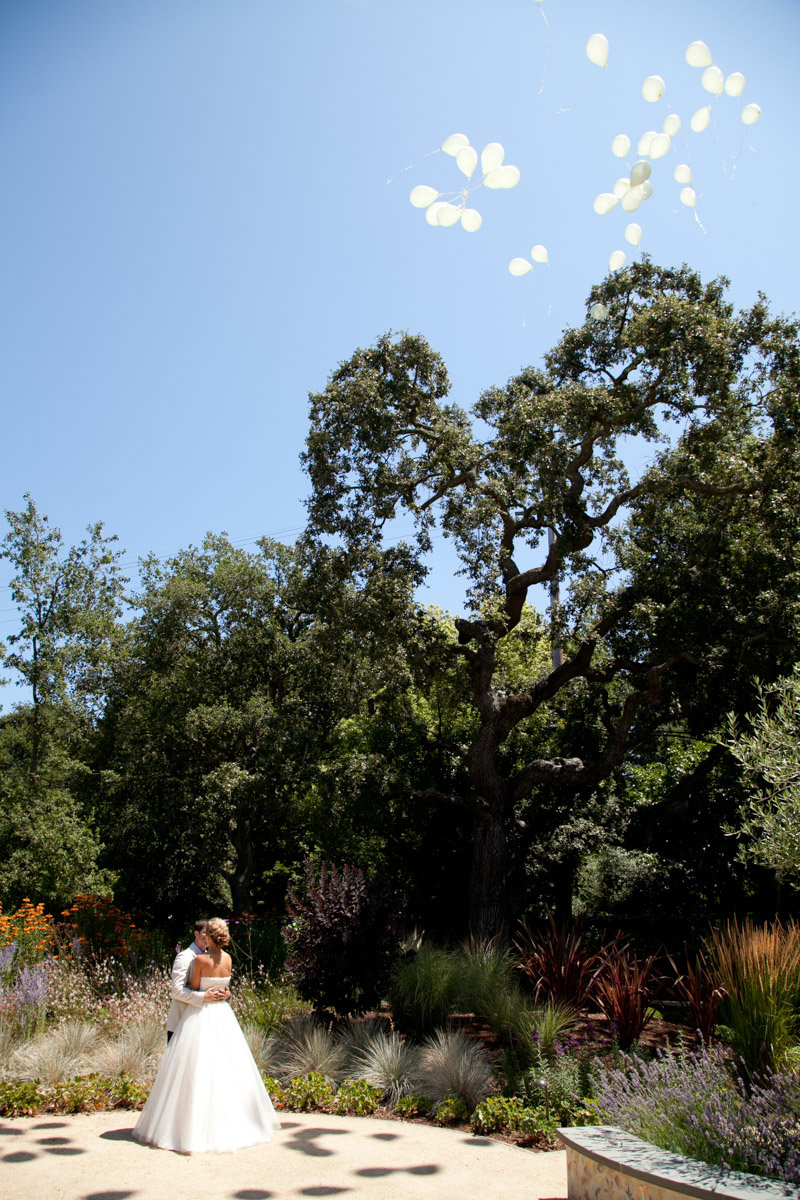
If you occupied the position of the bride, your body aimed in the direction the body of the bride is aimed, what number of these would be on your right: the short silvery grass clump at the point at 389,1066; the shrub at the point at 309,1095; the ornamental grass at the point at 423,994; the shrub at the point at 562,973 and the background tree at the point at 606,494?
5

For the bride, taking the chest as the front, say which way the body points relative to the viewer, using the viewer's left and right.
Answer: facing away from the viewer and to the left of the viewer

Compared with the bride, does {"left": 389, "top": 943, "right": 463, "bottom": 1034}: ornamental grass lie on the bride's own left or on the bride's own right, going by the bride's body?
on the bride's own right

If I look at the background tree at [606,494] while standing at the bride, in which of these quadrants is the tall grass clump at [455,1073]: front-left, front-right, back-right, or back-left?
front-right

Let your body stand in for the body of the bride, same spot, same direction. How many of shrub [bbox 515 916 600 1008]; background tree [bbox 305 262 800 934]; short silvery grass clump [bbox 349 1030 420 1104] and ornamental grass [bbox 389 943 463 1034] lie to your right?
4
